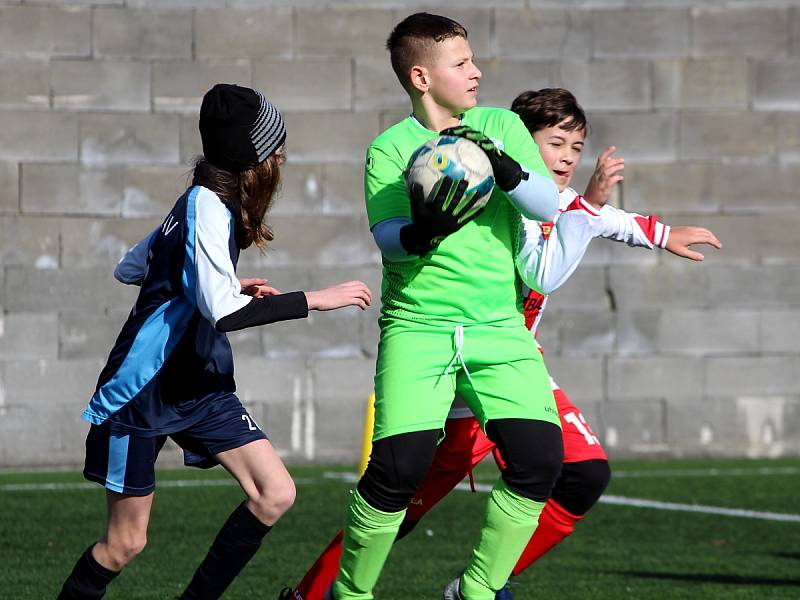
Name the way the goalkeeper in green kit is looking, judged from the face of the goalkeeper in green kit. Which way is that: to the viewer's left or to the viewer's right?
to the viewer's right

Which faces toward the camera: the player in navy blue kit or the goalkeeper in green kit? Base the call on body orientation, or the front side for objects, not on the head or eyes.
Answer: the goalkeeper in green kit

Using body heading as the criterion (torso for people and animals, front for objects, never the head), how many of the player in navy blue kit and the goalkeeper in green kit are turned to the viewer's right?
1

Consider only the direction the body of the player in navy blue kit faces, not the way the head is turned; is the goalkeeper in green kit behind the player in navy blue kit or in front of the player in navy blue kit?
in front

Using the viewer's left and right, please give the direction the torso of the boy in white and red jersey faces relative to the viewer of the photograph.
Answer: facing the viewer and to the right of the viewer

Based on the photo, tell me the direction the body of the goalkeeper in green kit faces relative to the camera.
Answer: toward the camera

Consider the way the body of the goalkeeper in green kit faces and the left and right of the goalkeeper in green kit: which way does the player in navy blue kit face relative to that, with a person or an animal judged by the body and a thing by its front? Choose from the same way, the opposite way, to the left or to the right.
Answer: to the left

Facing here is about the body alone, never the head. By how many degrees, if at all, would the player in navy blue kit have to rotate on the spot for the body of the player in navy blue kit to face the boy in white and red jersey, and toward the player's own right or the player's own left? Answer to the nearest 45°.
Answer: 0° — they already face them

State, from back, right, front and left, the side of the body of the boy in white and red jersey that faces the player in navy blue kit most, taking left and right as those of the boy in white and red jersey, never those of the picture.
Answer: right

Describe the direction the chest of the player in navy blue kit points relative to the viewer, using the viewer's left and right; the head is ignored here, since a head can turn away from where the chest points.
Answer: facing to the right of the viewer

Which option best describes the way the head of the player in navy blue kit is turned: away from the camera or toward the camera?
away from the camera

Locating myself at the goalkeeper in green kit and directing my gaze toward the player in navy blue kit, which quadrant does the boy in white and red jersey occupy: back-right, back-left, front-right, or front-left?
back-right
